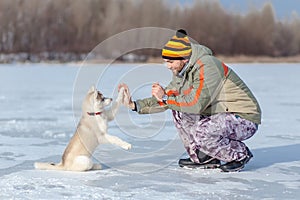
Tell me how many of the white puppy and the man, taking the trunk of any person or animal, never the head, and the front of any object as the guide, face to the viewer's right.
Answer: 1

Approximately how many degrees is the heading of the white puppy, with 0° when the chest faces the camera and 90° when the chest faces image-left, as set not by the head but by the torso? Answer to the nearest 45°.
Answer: approximately 270°

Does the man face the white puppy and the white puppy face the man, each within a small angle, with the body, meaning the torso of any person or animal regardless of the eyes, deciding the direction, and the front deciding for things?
yes

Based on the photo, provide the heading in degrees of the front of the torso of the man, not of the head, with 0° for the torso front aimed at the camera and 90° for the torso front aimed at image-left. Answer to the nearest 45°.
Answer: approximately 90°

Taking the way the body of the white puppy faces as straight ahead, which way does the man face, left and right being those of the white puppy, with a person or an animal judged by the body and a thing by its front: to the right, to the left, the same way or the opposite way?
the opposite way

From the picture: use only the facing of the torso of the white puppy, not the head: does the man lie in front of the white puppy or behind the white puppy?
in front

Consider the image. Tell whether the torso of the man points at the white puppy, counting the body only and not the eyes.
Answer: yes
